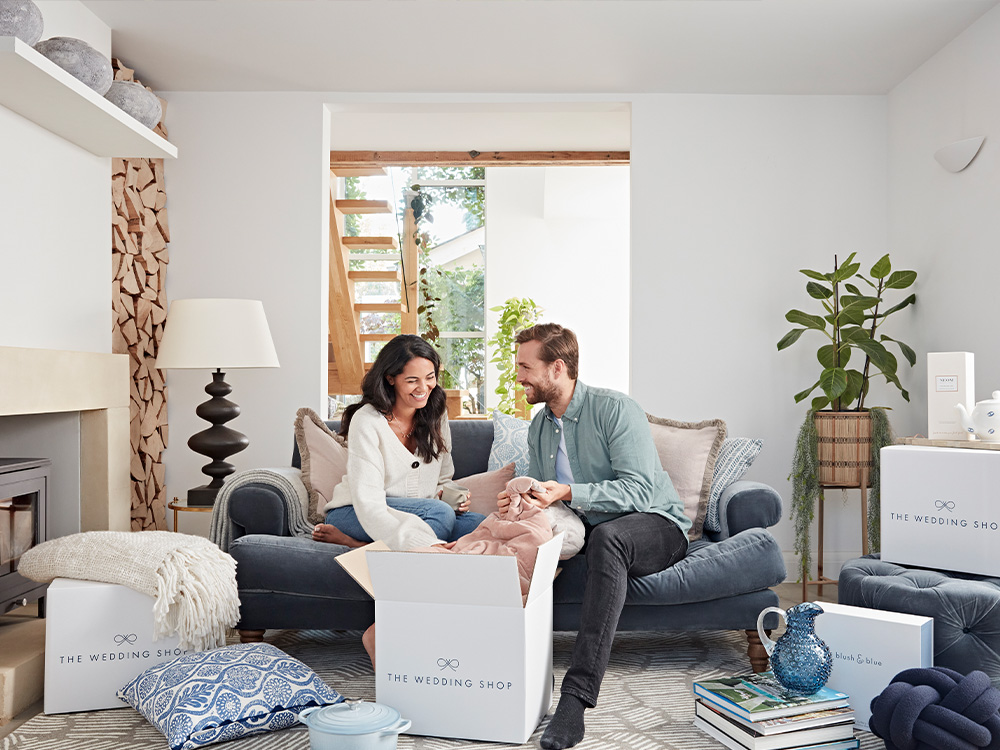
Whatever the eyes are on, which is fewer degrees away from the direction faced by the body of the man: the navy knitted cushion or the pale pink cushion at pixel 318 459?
the pale pink cushion

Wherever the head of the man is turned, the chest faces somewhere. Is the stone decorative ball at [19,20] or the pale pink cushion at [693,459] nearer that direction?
the stone decorative ball

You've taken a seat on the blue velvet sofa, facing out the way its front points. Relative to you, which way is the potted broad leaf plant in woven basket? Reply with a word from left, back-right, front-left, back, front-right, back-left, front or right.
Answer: back-left

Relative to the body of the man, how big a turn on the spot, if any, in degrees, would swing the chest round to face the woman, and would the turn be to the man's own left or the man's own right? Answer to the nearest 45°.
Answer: approximately 45° to the man's own right

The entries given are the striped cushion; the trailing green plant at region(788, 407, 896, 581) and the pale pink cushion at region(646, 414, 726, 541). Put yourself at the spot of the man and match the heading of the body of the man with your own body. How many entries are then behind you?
3

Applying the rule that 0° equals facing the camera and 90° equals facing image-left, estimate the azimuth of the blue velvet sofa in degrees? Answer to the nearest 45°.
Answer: approximately 0°

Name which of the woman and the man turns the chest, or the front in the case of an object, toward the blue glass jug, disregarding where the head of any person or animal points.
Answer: the woman

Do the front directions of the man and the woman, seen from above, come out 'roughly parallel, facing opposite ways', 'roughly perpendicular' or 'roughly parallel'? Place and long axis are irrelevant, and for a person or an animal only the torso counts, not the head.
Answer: roughly perpendicular

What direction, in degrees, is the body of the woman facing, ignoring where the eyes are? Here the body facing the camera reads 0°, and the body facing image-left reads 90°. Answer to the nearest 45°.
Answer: approximately 315°

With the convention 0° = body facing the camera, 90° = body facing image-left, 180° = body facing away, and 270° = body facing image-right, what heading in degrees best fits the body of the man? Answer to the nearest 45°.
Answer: approximately 45°

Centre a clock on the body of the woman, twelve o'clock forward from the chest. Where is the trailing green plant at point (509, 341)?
The trailing green plant is roughly at 8 o'clock from the woman.
